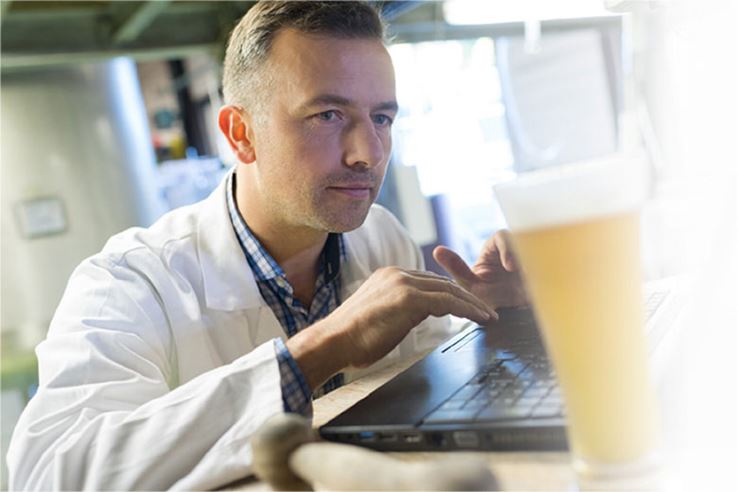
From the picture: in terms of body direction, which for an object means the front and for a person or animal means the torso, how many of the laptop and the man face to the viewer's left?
1

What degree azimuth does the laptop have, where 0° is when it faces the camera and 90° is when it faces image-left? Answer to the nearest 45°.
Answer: approximately 90°

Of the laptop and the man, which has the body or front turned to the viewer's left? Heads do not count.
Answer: the laptop

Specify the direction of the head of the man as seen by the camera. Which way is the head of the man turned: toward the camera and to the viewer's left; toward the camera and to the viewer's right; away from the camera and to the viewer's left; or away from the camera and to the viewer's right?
toward the camera and to the viewer's right
